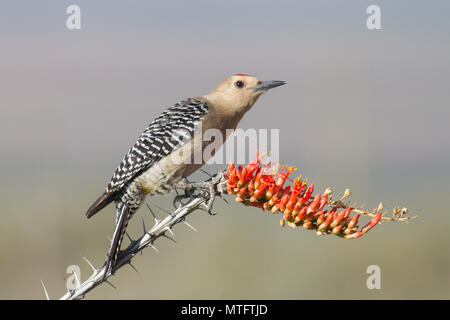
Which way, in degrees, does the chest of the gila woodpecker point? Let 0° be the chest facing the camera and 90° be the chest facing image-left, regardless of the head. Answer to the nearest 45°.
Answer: approximately 270°
